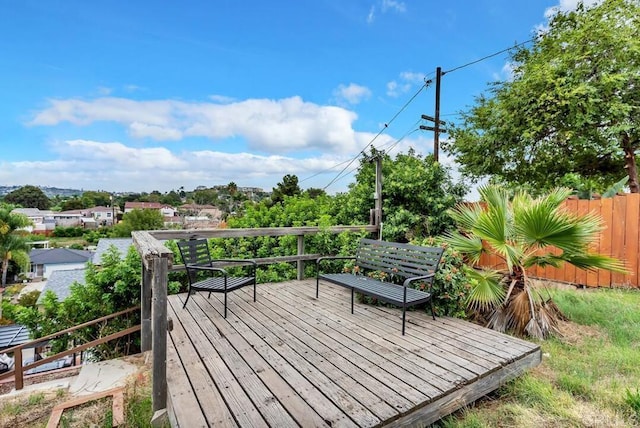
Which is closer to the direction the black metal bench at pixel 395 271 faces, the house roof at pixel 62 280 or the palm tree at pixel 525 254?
the house roof

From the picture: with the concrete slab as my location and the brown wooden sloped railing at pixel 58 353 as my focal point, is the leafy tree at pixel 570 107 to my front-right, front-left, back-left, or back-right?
back-right

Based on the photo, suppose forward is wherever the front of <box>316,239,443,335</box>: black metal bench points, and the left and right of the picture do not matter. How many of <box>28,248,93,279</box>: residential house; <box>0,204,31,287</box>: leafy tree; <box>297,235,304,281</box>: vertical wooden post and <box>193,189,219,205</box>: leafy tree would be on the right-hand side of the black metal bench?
4

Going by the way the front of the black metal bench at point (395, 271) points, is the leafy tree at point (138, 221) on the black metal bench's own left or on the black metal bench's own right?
on the black metal bench's own right

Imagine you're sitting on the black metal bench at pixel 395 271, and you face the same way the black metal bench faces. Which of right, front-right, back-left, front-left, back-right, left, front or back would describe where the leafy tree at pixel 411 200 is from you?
back-right

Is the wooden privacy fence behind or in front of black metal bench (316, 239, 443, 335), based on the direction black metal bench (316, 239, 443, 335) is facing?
behind

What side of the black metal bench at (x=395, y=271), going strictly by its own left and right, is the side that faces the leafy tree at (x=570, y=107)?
back

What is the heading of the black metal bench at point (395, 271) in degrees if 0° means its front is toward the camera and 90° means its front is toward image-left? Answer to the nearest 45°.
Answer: approximately 45°

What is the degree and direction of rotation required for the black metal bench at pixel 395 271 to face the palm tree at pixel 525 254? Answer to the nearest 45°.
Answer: approximately 135° to its left

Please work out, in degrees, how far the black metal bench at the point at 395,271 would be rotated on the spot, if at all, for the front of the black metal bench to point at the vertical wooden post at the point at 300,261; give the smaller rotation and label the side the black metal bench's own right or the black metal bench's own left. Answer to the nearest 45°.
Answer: approximately 90° to the black metal bench's own right

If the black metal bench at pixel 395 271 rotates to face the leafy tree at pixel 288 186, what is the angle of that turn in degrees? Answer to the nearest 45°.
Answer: approximately 135° to its right
